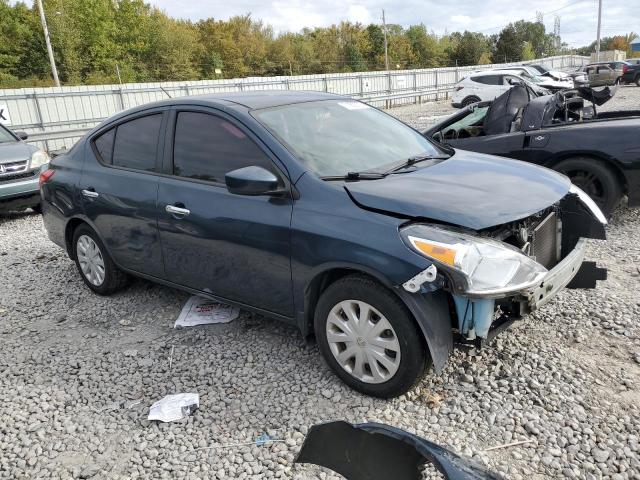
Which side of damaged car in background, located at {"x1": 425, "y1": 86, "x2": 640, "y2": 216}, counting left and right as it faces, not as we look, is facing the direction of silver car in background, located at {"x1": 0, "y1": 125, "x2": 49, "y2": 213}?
front

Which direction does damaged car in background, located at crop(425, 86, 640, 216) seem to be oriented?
to the viewer's left

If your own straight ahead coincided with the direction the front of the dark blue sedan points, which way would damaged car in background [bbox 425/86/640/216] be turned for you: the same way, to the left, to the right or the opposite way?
the opposite way

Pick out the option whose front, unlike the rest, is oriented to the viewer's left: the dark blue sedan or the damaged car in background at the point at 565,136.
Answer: the damaged car in background

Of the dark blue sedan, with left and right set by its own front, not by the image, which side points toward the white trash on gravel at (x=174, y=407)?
right

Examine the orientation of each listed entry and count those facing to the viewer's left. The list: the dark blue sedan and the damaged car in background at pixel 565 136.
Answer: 1

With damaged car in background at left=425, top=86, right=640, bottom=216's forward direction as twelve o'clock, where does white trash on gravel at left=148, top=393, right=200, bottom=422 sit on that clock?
The white trash on gravel is roughly at 10 o'clock from the damaged car in background.

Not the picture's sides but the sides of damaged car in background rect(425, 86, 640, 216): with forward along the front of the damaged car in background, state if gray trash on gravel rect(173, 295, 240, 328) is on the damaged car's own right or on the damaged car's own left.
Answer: on the damaged car's own left

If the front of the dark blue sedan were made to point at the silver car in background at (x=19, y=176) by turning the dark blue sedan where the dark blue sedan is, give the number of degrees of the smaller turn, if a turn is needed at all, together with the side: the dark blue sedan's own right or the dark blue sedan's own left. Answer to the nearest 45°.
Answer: approximately 180°

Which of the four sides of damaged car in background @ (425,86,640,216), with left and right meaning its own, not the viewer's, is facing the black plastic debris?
left

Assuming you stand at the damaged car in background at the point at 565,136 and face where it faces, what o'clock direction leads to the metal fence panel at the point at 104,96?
The metal fence panel is roughly at 1 o'clock from the damaged car in background.

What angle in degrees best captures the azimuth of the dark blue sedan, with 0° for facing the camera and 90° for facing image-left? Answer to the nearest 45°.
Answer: approximately 315°

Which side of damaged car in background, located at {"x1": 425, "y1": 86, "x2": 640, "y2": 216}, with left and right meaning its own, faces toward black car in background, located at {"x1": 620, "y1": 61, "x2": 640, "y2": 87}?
right

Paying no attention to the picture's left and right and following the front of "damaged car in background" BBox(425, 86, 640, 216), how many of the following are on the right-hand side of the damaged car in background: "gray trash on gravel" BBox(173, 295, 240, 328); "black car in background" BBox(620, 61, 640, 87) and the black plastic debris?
1

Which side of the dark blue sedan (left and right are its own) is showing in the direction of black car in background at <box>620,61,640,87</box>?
left

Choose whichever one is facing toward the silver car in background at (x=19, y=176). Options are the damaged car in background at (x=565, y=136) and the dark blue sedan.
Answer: the damaged car in background
